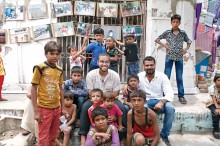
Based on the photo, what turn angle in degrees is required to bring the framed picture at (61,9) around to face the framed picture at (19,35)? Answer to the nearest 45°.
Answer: approximately 90° to its right

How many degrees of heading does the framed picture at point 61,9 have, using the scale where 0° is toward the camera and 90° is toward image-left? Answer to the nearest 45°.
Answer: approximately 0°

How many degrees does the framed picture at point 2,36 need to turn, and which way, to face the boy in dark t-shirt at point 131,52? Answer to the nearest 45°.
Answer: approximately 45° to its left

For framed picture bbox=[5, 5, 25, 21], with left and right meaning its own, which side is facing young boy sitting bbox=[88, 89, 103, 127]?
front

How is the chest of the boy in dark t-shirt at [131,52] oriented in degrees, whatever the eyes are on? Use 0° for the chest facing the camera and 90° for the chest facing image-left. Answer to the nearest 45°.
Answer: approximately 45°

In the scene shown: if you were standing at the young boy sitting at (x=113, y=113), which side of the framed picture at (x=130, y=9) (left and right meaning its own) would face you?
front
